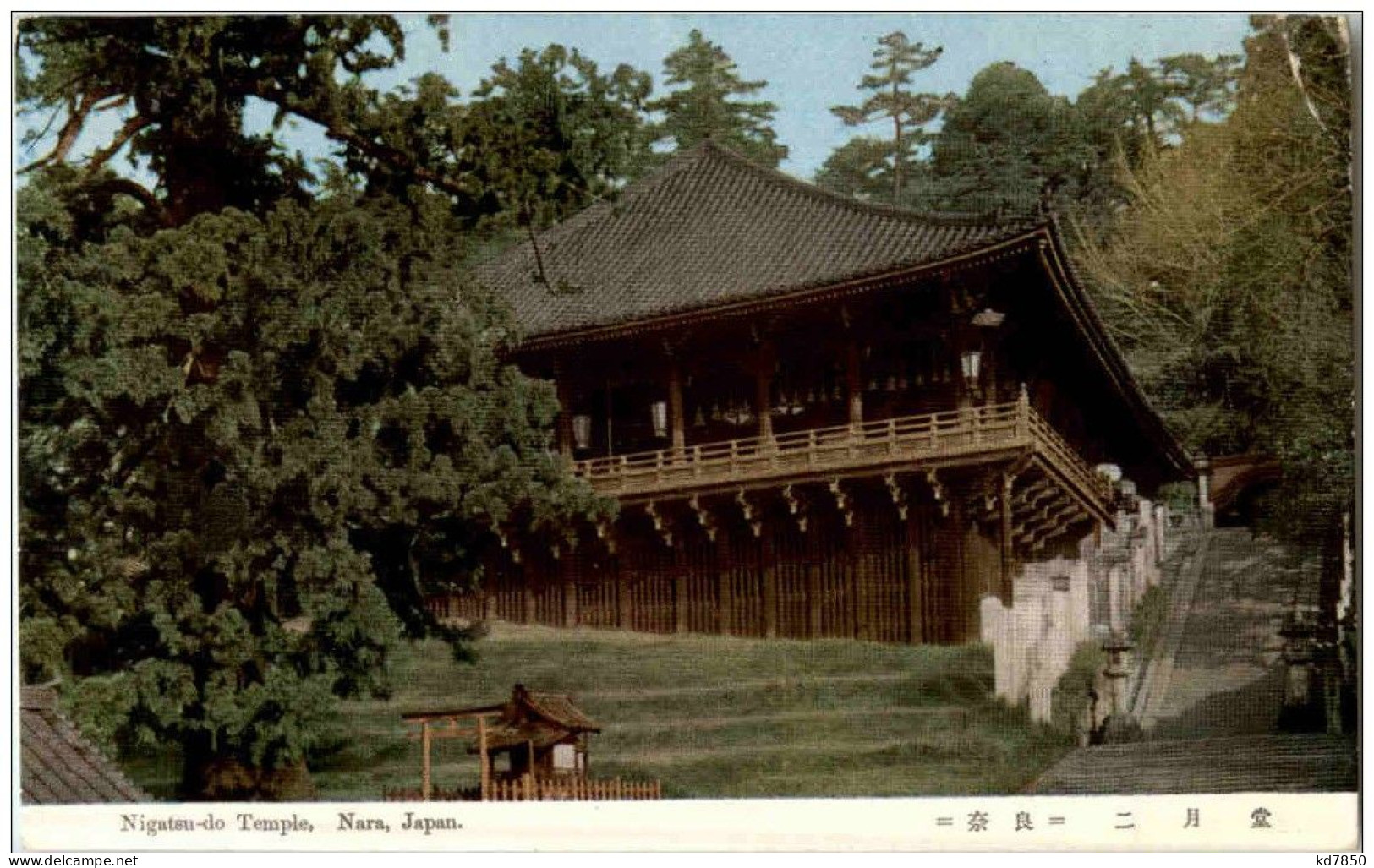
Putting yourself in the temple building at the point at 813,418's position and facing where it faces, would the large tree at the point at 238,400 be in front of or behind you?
in front

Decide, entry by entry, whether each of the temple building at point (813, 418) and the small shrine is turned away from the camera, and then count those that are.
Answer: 0

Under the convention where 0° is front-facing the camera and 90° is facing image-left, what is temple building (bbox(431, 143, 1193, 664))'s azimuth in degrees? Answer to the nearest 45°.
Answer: approximately 45°

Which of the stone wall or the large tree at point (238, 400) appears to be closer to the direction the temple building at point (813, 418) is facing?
the large tree

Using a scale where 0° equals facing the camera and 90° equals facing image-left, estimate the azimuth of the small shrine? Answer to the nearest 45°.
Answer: approximately 45°

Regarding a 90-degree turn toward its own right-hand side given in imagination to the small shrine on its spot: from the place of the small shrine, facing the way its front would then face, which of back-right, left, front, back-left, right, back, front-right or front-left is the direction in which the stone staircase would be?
back-right

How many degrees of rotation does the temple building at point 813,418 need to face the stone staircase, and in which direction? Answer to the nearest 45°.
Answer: approximately 135° to its left
